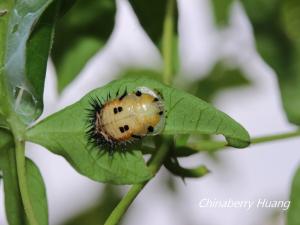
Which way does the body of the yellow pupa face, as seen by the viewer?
to the viewer's right
